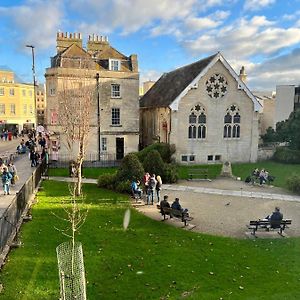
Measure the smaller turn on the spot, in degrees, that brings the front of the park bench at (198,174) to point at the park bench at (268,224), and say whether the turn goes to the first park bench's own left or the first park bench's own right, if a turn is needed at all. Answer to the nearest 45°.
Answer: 0° — it already faces it

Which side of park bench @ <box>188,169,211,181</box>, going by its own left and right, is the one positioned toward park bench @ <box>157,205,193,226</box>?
front

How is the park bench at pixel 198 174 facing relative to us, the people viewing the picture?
facing the viewer

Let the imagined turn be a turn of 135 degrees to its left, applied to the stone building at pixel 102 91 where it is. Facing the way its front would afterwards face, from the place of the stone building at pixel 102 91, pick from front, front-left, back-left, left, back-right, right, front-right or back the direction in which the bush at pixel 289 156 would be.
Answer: front-right

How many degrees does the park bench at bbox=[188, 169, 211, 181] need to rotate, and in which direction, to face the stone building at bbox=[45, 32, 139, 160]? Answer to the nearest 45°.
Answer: approximately 135° to its right

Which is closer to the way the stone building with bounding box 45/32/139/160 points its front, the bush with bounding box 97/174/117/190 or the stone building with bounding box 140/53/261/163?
the bush

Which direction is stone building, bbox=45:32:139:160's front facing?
toward the camera

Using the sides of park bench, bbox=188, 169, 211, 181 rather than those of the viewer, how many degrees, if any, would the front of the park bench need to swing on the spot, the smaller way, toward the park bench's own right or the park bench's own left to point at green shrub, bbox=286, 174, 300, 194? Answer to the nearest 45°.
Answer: approximately 45° to the park bench's own left

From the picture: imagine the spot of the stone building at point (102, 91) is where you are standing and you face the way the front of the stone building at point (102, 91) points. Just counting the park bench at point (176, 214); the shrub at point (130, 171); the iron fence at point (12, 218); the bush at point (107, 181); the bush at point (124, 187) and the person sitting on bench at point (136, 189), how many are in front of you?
6

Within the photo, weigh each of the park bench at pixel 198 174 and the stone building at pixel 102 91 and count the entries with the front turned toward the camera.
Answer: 2

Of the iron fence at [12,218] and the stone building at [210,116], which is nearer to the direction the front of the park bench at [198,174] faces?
the iron fence

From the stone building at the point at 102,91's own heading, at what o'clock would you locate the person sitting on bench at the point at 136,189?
The person sitting on bench is roughly at 12 o'clock from the stone building.

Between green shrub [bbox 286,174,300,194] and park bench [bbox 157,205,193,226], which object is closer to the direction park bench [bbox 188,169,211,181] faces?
the park bench

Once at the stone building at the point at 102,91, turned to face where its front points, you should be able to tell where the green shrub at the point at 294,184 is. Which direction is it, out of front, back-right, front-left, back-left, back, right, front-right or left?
front-left

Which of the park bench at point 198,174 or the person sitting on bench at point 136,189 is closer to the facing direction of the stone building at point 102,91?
the person sitting on bench

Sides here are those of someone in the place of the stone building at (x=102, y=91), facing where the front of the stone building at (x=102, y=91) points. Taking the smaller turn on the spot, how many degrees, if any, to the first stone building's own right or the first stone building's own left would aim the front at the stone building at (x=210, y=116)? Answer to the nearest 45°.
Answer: approximately 90° to the first stone building's own left
